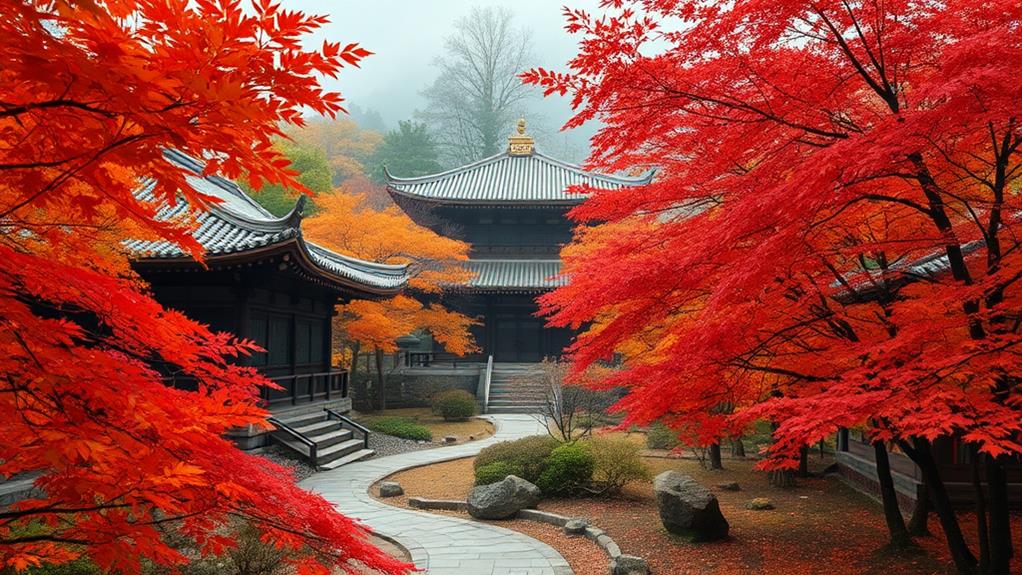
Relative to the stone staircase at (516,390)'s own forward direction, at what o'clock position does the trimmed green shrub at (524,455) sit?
The trimmed green shrub is roughly at 12 o'clock from the stone staircase.

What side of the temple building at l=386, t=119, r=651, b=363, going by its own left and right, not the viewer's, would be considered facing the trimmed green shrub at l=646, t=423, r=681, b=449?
front

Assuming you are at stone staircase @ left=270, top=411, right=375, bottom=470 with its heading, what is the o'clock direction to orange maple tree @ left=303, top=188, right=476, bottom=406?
The orange maple tree is roughly at 8 o'clock from the stone staircase.

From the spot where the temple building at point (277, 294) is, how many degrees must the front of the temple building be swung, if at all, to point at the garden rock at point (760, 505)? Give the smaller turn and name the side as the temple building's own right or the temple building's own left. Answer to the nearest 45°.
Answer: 0° — it already faces it

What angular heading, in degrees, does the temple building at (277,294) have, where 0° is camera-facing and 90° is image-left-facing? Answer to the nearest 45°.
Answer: approximately 315°

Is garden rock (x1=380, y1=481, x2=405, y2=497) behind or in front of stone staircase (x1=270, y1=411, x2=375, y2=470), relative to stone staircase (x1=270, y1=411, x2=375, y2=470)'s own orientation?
in front

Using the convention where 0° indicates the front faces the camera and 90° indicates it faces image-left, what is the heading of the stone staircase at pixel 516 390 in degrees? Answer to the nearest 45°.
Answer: approximately 0°

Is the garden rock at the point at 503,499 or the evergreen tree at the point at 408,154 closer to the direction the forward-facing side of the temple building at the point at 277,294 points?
the garden rock

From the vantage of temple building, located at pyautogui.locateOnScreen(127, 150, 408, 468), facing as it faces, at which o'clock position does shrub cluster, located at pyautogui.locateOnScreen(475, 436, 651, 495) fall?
The shrub cluster is roughly at 12 o'clock from the temple building.

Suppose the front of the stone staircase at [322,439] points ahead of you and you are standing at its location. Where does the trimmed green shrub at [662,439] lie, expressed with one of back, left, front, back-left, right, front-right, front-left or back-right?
front-left

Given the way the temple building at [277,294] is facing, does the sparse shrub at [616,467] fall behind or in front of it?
in front

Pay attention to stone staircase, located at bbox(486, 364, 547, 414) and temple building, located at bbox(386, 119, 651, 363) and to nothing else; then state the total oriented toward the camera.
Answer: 2

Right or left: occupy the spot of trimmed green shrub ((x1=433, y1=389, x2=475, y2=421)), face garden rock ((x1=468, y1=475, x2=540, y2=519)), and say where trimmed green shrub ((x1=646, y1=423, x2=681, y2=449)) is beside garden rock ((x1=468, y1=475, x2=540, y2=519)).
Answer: left
